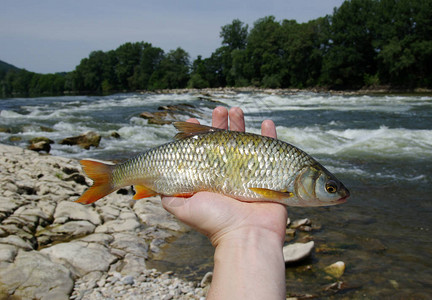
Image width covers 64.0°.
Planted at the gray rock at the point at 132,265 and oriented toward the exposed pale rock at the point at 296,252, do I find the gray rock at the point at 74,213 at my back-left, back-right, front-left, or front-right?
back-left

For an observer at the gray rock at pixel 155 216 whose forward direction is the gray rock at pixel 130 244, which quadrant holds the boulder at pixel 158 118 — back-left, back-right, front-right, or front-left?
back-right

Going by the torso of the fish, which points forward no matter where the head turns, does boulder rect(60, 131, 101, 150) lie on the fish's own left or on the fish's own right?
on the fish's own left

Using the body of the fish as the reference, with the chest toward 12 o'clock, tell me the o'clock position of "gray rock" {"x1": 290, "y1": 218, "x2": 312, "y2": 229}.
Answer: The gray rock is roughly at 10 o'clock from the fish.

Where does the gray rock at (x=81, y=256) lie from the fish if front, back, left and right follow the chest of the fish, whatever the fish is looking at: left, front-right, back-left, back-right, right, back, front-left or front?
back-left

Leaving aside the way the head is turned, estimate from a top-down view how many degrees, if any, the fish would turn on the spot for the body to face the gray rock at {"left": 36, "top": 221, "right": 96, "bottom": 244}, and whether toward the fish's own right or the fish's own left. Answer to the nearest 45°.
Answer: approximately 135° to the fish's own left

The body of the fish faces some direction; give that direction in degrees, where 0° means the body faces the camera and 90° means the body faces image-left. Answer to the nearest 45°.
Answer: approximately 270°

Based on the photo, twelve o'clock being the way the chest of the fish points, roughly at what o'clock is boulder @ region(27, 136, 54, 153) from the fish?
The boulder is roughly at 8 o'clock from the fish.

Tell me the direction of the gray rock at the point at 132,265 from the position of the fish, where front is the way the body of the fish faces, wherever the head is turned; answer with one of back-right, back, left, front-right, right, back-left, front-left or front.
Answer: back-left

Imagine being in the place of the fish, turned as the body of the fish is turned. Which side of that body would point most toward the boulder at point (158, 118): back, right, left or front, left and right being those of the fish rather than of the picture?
left
